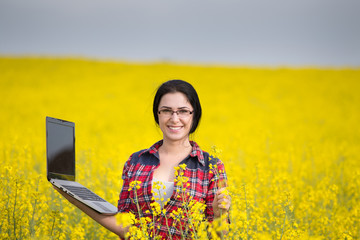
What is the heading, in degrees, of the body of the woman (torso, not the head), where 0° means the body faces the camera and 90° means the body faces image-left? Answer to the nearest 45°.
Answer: approximately 0°
